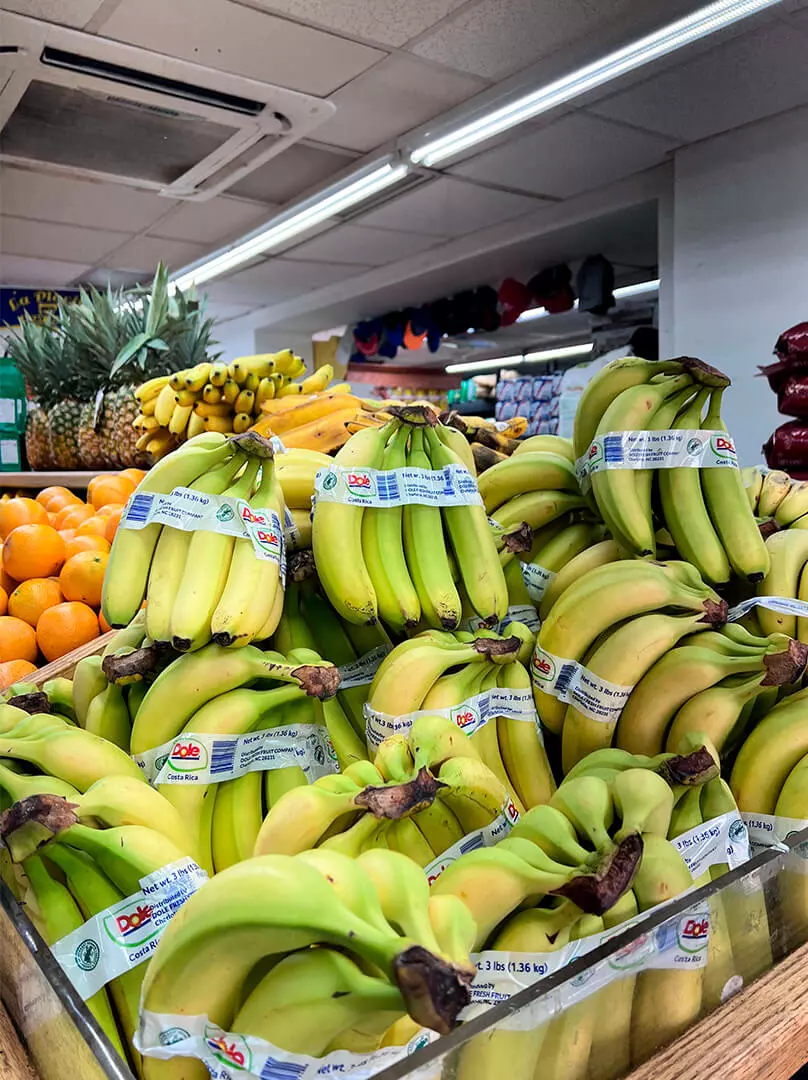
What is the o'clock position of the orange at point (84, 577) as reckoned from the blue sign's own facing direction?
The orange is roughly at 12 o'clock from the blue sign.

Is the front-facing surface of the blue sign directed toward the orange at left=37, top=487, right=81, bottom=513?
yes

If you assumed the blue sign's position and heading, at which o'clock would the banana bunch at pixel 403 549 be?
The banana bunch is roughly at 12 o'clock from the blue sign.

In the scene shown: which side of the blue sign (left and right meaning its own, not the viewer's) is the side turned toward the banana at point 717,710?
front

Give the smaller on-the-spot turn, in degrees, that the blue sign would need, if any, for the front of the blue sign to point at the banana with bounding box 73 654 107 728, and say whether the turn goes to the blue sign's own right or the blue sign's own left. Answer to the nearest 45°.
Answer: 0° — it already faces it

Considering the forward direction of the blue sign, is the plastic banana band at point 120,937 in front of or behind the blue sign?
in front

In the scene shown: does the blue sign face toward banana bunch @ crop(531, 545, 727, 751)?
yes

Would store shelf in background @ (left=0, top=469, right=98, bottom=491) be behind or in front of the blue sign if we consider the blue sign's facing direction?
in front

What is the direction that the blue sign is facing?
toward the camera

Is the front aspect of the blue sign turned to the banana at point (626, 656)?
yes

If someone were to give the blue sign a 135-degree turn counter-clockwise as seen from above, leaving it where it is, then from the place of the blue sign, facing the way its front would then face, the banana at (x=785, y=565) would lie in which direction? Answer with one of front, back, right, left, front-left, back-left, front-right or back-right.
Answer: back-right

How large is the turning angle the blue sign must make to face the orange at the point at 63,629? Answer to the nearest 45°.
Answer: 0° — it already faces it

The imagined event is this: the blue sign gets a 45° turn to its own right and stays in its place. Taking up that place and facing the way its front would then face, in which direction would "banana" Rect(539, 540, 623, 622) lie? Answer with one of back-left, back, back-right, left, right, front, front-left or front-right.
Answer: front-left

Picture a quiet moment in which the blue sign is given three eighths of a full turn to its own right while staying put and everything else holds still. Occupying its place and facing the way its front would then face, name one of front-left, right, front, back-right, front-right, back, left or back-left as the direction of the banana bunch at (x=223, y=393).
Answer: back-left

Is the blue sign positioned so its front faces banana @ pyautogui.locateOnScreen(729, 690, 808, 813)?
yes

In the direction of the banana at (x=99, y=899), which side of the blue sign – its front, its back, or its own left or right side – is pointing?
front
